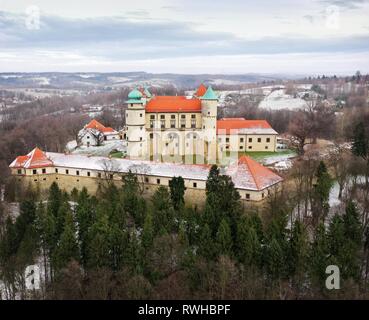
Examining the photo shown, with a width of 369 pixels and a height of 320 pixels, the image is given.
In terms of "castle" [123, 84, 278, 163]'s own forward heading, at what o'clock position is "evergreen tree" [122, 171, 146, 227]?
The evergreen tree is roughly at 12 o'clock from the castle.

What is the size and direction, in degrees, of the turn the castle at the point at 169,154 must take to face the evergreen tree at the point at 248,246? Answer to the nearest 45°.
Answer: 0° — it already faces it

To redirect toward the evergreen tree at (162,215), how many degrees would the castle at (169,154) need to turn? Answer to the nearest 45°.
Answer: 0° — it already faces it

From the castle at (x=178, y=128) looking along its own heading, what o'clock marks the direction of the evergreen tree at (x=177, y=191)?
The evergreen tree is roughly at 12 o'clock from the castle.

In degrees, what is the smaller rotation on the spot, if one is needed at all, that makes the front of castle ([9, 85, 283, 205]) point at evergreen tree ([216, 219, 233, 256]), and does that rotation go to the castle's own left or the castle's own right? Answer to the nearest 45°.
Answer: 0° — it already faces it

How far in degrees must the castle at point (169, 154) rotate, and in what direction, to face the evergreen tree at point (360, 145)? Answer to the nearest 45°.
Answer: approximately 90° to its left

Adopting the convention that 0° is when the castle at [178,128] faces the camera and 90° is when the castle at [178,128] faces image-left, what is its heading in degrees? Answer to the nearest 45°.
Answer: approximately 0°

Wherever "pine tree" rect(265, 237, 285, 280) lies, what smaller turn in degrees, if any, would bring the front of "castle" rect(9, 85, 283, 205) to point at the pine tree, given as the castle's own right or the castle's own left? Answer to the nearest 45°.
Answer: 0° — it already faces it
